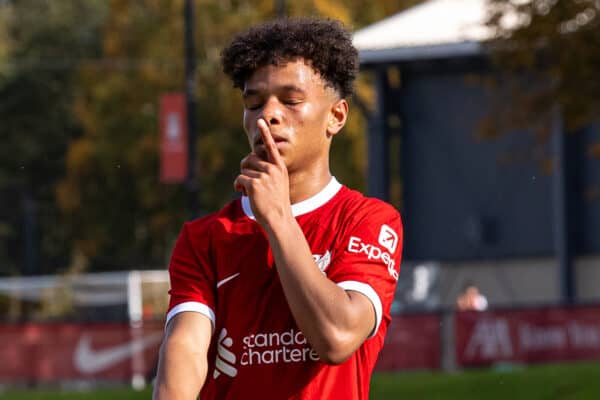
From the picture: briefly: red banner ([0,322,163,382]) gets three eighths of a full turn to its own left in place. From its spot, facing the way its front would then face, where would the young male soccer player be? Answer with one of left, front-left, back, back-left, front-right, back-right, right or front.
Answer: back-right

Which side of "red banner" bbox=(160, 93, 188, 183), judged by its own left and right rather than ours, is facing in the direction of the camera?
front

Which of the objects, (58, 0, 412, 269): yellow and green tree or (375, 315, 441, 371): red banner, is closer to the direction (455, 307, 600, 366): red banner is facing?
the red banner

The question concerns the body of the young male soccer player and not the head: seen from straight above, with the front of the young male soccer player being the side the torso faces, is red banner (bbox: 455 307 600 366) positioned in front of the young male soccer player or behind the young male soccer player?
behind

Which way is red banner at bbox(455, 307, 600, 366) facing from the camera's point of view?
toward the camera

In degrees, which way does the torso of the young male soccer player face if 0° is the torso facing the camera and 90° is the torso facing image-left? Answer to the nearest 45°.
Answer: approximately 45°

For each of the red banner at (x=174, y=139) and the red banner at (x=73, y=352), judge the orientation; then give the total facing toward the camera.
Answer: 2

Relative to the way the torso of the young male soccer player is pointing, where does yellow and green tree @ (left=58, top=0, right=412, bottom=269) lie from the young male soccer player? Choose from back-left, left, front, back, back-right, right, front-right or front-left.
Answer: back-right

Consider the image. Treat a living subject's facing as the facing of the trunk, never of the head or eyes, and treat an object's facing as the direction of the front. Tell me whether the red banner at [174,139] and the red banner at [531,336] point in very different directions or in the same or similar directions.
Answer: same or similar directions

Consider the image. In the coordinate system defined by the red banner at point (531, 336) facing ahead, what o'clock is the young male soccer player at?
The young male soccer player is roughly at 12 o'clock from the red banner.

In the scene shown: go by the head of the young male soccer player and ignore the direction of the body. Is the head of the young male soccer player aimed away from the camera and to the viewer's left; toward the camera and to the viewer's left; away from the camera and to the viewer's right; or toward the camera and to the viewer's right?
toward the camera and to the viewer's left

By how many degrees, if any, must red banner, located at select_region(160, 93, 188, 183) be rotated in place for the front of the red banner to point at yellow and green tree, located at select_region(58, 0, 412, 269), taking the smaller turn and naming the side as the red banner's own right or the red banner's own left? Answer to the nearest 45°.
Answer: approximately 180°

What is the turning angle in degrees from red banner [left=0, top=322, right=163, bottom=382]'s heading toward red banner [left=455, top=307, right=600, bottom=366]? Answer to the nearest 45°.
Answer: approximately 90° to its left

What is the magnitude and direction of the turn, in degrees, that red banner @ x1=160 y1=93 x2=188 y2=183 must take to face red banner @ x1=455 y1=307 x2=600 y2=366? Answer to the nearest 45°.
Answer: approximately 45° to its left

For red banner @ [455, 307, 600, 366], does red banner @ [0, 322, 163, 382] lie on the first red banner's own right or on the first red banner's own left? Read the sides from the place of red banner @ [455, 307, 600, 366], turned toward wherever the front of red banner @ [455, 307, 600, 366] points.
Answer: on the first red banner's own right

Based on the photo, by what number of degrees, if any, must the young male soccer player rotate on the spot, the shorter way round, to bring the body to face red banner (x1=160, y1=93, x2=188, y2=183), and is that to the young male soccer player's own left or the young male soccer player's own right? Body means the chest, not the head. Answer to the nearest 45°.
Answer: approximately 135° to the young male soccer player's own right
